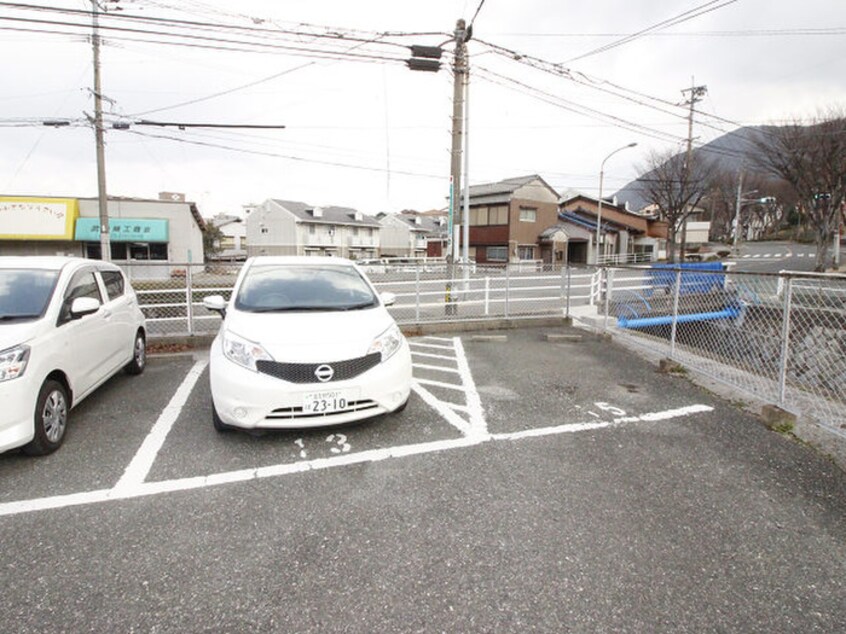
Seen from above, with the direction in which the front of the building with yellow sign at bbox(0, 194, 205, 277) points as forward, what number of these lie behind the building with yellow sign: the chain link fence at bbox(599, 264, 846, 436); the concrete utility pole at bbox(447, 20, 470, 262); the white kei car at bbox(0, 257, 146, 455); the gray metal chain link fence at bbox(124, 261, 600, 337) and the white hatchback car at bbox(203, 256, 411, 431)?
0

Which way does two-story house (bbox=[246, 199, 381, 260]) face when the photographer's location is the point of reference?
facing the viewer and to the right of the viewer

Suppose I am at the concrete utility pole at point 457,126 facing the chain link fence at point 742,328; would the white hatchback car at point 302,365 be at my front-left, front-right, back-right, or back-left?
front-right

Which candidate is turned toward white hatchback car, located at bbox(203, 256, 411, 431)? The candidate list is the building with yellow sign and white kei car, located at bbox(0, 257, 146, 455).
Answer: the building with yellow sign

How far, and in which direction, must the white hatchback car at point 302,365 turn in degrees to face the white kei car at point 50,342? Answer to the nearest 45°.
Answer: approximately 90° to its right

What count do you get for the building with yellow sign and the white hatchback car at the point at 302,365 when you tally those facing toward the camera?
2

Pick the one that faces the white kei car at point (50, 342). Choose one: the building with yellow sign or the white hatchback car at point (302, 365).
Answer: the building with yellow sign

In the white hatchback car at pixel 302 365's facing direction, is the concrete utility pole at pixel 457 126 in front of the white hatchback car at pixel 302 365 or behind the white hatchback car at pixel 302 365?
behind

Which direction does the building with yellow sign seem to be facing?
toward the camera

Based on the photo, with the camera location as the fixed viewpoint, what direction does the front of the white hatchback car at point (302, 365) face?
facing the viewer

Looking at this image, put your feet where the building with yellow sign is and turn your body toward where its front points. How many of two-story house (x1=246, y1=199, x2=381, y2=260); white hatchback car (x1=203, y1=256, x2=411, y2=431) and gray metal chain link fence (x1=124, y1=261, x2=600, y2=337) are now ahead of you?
2

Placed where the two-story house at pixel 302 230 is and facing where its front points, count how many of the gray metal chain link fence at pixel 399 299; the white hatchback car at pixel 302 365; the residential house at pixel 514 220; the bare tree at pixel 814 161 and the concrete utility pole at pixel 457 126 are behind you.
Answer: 0

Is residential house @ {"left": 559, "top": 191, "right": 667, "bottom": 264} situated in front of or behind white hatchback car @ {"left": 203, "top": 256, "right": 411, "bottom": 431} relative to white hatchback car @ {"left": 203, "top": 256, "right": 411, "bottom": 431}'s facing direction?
behind

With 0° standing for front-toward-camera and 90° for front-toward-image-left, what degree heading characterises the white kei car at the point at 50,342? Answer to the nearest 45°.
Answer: approximately 45°
